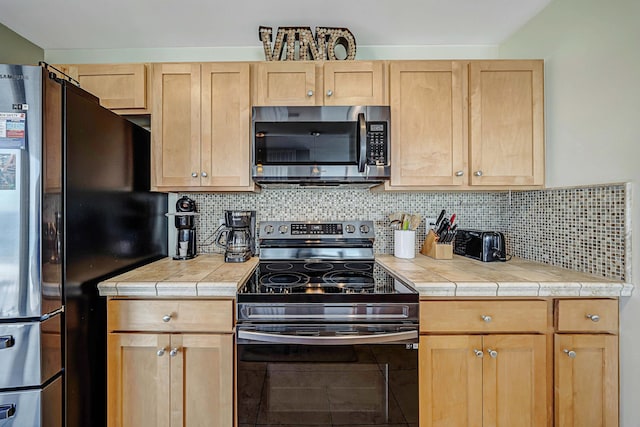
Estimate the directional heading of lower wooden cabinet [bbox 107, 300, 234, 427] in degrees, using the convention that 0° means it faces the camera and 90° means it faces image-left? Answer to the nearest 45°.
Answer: approximately 0°

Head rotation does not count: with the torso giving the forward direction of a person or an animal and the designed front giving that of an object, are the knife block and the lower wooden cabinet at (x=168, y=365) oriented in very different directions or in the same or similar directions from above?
same or similar directions

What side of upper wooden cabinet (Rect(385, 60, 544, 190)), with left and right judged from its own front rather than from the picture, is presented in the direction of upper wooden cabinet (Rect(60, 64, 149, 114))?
right

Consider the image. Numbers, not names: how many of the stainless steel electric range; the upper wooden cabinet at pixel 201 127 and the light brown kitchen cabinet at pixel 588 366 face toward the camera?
3

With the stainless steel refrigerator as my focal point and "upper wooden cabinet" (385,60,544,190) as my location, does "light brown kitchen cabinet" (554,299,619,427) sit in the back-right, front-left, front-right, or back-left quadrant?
back-left

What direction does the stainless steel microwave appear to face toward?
toward the camera

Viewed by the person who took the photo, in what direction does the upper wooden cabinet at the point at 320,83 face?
facing the viewer

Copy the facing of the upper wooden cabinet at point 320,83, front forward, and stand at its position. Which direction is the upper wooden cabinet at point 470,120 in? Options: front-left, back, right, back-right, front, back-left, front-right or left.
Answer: left

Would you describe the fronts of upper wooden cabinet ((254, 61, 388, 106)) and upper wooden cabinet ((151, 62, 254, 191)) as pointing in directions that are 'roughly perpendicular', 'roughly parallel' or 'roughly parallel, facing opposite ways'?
roughly parallel

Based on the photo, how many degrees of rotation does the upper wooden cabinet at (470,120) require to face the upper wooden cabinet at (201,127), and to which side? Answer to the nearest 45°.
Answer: approximately 45° to its right

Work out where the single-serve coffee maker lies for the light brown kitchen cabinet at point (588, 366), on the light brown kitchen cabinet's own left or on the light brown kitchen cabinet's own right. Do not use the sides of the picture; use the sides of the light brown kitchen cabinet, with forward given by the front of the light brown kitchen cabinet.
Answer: on the light brown kitchen cabinet's own right

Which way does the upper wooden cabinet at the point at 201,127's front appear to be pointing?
toward the camera

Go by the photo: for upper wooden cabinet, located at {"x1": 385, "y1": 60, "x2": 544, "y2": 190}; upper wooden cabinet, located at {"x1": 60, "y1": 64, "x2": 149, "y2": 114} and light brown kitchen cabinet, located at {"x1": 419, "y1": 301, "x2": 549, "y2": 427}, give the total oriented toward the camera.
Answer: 3

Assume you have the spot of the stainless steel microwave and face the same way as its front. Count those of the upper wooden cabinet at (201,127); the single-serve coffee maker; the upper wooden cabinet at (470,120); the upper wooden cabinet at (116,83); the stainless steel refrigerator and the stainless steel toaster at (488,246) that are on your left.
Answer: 2

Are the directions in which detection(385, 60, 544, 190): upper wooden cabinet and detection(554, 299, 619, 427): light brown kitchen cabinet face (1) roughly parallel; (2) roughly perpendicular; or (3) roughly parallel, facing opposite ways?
roughly parallel
